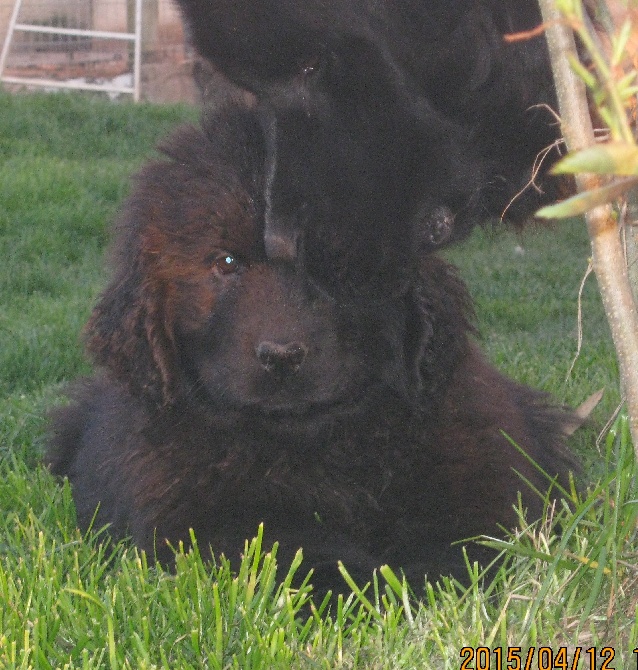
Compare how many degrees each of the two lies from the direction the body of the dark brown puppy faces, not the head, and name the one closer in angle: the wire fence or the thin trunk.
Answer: the thin trunk

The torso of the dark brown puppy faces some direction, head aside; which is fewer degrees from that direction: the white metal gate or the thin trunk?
the thin trunk

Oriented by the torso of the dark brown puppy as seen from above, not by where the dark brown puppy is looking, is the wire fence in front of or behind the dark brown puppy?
behind

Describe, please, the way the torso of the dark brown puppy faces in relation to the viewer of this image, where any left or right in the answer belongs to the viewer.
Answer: facing the viewer

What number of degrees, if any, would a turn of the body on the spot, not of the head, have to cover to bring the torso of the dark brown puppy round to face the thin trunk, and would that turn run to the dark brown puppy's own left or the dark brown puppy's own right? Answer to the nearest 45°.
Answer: approximately 45° to the dark brown puppy's own left

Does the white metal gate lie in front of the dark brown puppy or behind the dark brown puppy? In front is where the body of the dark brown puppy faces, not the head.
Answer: behind
